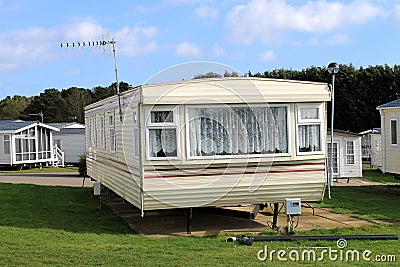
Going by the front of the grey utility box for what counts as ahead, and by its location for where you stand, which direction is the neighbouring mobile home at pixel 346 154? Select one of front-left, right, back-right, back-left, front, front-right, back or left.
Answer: back

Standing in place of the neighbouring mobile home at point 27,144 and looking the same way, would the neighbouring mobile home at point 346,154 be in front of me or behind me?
in front

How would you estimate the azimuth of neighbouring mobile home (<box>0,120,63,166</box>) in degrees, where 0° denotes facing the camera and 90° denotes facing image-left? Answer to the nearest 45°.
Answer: approximately 315°

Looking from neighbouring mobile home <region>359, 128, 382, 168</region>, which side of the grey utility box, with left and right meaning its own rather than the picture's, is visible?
back

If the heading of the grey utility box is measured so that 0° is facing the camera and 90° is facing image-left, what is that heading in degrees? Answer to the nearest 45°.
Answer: approximately 0°

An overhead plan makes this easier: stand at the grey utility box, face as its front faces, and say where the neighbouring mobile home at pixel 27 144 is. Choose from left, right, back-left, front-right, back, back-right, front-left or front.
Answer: back-right

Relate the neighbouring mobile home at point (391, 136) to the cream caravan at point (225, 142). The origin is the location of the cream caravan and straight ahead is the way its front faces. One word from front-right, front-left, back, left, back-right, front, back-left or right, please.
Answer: back-left

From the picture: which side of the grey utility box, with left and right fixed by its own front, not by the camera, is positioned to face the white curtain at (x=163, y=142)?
right
